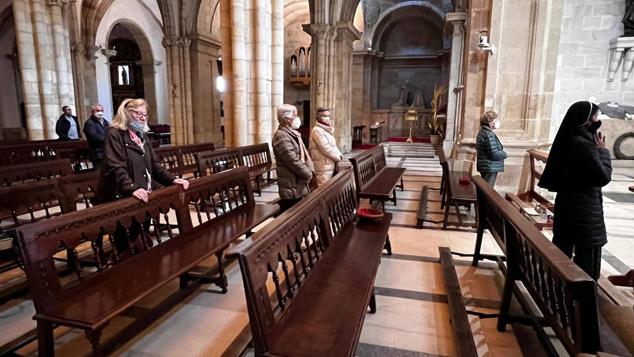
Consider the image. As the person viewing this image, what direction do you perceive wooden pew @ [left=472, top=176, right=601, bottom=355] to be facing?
facing away from the viewer and to the right of the viewer

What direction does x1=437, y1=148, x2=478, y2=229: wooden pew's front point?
to the viewer's right

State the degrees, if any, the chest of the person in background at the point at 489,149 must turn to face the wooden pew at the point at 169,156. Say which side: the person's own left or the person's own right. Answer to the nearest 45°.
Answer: approximately 180°

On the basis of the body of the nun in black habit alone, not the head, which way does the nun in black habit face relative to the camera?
to the viewer's right

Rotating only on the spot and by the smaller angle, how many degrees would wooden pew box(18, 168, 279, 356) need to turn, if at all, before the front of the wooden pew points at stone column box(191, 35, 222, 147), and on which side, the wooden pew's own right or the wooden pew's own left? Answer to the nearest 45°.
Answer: approximately 135° to the wooden pew's own left

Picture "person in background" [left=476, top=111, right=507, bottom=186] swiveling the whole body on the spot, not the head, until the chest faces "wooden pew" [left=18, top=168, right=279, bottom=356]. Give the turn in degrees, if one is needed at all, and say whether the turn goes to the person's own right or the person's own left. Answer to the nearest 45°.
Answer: approximately 135° to the person's own right

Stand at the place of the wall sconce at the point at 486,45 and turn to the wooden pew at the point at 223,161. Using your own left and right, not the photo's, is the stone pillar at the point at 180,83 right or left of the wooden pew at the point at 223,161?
right

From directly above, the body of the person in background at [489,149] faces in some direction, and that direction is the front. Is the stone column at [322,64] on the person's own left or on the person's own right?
on the person's own left

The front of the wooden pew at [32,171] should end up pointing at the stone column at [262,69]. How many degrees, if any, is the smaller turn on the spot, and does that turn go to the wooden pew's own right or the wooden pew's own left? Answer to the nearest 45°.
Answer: approximately 45° to the wooden pew's own left

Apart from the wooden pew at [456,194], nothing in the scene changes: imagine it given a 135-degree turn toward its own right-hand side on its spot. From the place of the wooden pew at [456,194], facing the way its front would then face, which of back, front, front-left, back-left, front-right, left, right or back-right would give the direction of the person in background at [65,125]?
front-right

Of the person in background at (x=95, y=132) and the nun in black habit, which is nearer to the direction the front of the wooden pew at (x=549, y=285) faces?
the nun in black habit
